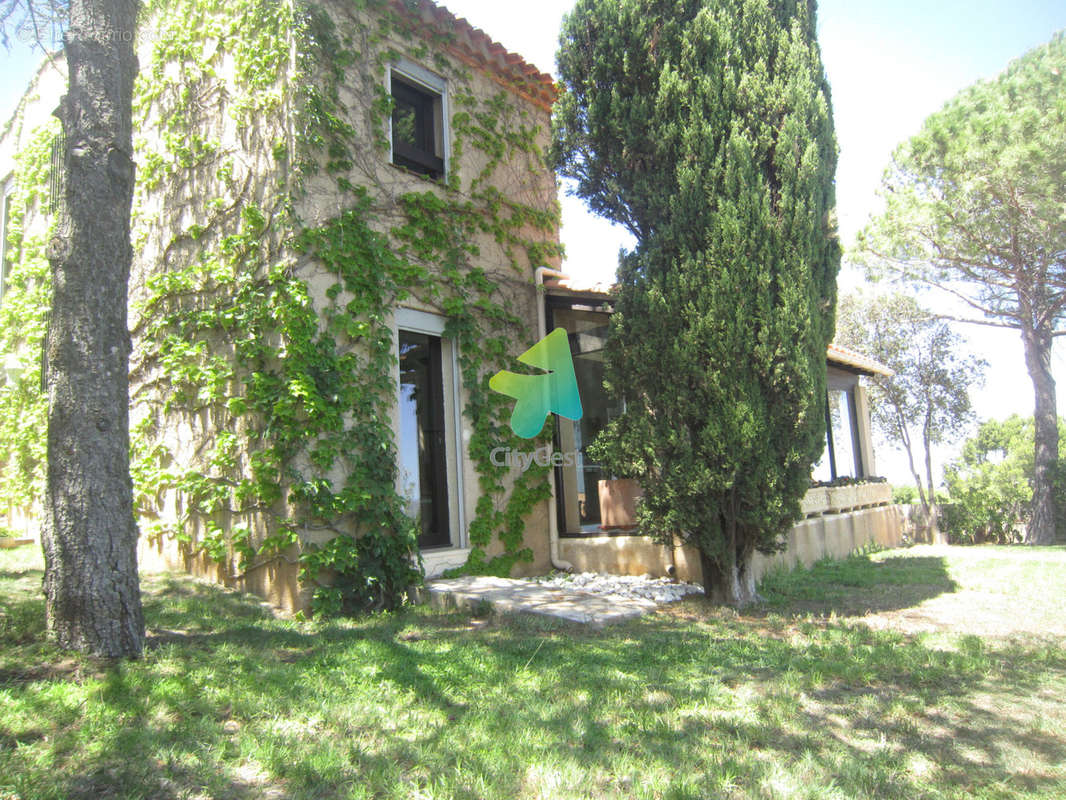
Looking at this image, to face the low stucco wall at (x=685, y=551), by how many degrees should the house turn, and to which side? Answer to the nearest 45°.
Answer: approximately 45° to its left

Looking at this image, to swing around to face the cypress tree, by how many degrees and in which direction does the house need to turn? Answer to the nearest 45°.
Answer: approximately 45° to its left

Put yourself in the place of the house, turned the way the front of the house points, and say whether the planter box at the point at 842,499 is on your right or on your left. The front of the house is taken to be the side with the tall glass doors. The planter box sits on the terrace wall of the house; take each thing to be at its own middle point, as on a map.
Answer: on your left

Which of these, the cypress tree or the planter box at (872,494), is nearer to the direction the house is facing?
the cypress tree
